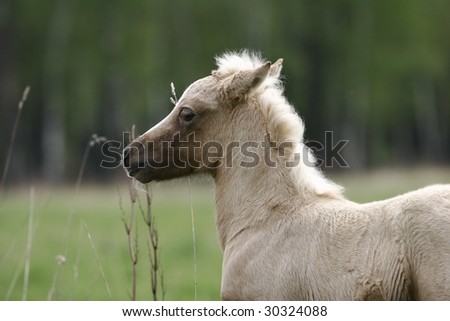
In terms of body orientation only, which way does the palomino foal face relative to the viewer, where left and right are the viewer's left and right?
facing to the left of the viewer
